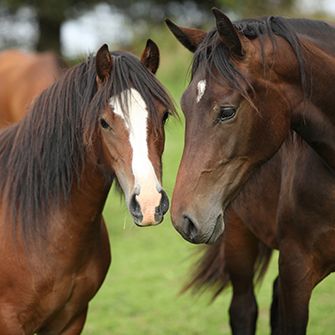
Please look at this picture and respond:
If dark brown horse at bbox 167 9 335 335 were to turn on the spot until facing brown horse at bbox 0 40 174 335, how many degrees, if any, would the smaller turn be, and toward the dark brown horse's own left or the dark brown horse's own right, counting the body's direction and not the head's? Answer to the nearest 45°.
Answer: approximately 45° to the dark brown horse's own right

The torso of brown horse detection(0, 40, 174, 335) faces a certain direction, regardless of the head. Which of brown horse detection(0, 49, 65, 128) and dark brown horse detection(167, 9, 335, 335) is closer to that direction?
the dark brown horse

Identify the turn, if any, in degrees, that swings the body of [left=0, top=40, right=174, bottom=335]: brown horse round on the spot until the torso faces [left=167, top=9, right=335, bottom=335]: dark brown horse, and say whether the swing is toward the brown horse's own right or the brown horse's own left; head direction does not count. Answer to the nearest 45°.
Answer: approximately 45° to the brown horse's own left

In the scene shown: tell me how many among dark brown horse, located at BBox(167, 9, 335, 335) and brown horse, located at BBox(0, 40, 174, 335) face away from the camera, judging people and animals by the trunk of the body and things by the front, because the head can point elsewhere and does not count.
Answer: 0

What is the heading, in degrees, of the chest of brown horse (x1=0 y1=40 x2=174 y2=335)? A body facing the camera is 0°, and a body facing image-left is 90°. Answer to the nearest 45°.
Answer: approximately 315°

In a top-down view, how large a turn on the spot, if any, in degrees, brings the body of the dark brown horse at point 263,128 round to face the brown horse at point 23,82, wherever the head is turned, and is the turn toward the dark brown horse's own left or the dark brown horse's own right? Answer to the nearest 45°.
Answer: approximately 90° to the dark brown horse's own right

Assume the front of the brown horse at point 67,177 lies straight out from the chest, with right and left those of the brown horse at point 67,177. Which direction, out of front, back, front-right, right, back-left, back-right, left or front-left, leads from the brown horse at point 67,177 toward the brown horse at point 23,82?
back-left

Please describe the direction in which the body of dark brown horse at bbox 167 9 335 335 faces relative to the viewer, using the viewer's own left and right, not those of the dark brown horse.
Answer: facing the viewer and to the left of the viewer

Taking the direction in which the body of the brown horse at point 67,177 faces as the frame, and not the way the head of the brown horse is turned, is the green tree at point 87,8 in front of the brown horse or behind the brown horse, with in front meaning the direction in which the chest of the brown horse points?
behind

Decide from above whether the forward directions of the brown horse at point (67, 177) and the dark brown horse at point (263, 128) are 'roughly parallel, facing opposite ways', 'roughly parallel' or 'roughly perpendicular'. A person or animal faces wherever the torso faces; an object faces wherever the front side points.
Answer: roughly perpendicular

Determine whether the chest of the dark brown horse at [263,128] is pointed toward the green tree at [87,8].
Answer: no
